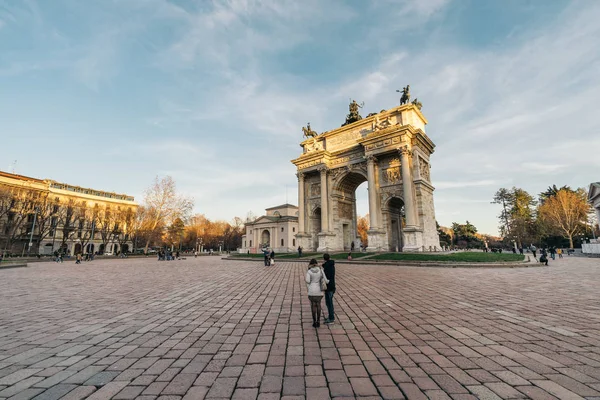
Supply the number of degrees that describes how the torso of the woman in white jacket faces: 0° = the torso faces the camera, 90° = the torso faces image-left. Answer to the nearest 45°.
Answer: approximately 180°

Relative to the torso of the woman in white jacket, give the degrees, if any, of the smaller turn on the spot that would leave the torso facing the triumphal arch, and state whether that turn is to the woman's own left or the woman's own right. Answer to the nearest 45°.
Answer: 0° — they already face it

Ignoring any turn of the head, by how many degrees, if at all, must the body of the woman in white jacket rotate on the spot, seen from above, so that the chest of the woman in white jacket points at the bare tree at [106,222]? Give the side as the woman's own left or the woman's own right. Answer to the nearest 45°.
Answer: approximately 45° to the woman's own left
